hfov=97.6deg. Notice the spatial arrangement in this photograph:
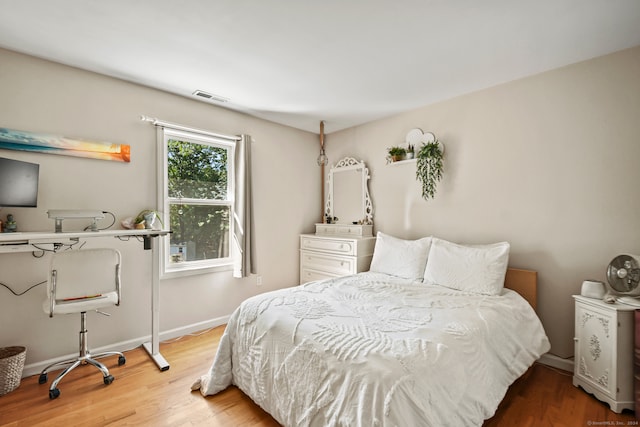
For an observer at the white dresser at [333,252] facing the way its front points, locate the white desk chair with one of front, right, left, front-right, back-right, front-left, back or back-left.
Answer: front

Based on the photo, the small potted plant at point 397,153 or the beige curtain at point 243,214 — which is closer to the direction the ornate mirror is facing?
the beige curtain

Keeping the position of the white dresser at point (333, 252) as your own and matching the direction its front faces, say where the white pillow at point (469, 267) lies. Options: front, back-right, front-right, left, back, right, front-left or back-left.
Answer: left

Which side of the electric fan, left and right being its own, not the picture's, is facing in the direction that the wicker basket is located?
front

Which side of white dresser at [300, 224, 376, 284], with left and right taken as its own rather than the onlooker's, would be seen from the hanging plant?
left

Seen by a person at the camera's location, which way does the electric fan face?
facing the viewer and to the left of the viewer

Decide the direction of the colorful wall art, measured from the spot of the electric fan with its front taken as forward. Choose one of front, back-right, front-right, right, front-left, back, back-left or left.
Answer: front

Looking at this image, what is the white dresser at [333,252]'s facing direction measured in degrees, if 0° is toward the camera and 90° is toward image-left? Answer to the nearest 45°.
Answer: approximately 45°

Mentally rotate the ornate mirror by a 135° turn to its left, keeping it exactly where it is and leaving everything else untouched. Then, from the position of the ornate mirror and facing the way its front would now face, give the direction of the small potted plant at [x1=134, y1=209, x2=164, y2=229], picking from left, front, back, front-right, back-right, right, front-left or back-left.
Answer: back-right

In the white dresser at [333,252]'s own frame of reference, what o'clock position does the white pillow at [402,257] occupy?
The white pillow is roughly at 9 o'clock from the white dresser.

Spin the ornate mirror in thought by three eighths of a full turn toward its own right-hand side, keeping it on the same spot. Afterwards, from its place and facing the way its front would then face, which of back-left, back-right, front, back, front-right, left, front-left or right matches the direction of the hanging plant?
back-right

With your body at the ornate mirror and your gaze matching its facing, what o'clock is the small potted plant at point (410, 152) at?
The small potted plant is roughly at 9 o'clock from the ornate mirror.

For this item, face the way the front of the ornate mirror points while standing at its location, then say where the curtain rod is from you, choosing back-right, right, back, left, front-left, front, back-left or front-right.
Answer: front

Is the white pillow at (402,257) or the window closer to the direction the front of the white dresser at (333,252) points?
the window

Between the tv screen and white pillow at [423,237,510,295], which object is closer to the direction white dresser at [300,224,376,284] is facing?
the tv screen

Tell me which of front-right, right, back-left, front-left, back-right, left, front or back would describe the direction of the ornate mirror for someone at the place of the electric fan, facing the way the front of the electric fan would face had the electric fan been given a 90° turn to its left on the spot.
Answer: back-right

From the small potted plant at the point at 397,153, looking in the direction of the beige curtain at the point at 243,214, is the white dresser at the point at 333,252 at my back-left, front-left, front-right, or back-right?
front-right

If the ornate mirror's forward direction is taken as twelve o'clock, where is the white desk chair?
The white desk chair is roughly at 12 o'clock from the ornate mirror.
